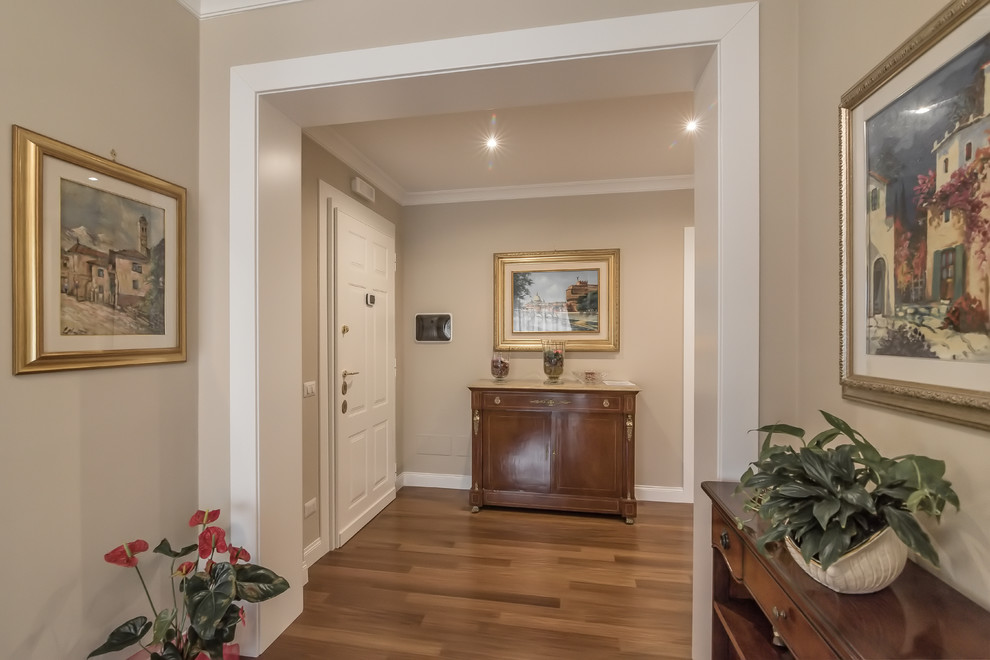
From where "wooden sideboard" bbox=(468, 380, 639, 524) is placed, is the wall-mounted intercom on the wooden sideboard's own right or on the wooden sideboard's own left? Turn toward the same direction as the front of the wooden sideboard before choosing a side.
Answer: on the wooden sideboard's own right

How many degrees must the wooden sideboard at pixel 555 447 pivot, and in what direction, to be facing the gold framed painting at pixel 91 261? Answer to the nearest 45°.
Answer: approximately 45° to its right

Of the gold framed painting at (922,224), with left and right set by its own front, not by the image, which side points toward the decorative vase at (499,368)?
right

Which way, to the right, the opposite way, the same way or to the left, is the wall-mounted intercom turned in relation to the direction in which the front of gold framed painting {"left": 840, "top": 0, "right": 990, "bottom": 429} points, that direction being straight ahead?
to the left

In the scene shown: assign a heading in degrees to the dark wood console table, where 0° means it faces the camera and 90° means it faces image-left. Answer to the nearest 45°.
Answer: approximately 45°

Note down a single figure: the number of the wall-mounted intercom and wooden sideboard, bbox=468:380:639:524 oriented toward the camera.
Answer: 2

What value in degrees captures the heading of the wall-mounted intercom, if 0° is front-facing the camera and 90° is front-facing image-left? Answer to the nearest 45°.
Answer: approximately 0°

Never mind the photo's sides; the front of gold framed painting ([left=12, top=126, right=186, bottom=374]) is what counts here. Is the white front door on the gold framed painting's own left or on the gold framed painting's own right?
on the gold framed painting's own left

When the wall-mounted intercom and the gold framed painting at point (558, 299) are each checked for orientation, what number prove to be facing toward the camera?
2

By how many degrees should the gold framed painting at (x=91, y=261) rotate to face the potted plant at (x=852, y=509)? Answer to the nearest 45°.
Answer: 0° — it already faces it
